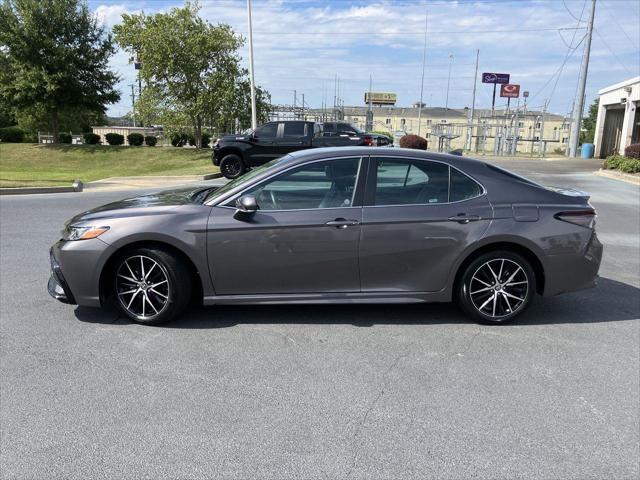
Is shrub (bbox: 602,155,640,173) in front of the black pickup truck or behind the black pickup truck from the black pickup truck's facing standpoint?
behind

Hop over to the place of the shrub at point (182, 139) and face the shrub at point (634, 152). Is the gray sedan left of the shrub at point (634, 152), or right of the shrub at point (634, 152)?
right

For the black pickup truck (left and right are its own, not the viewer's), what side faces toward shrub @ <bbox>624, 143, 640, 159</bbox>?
back

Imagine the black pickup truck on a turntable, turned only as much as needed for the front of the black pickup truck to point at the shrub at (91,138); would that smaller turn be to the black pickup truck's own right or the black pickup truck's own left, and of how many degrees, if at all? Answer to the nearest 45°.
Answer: approximately 45° to the black pickup truck's own right

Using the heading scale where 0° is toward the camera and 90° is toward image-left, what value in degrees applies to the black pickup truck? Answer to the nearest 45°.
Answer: approximately 90°

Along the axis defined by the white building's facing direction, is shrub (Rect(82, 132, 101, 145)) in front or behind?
in front

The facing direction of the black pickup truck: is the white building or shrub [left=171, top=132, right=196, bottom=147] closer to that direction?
the shrub

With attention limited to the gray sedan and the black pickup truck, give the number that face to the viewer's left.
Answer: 2

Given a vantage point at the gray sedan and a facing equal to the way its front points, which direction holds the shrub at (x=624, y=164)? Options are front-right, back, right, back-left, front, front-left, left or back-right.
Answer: back-right

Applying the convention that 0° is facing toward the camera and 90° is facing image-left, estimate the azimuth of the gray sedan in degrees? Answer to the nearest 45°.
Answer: approximately 90°

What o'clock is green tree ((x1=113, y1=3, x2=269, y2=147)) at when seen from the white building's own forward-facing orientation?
The green tree is roughly at 12 o'clock from the white building.
